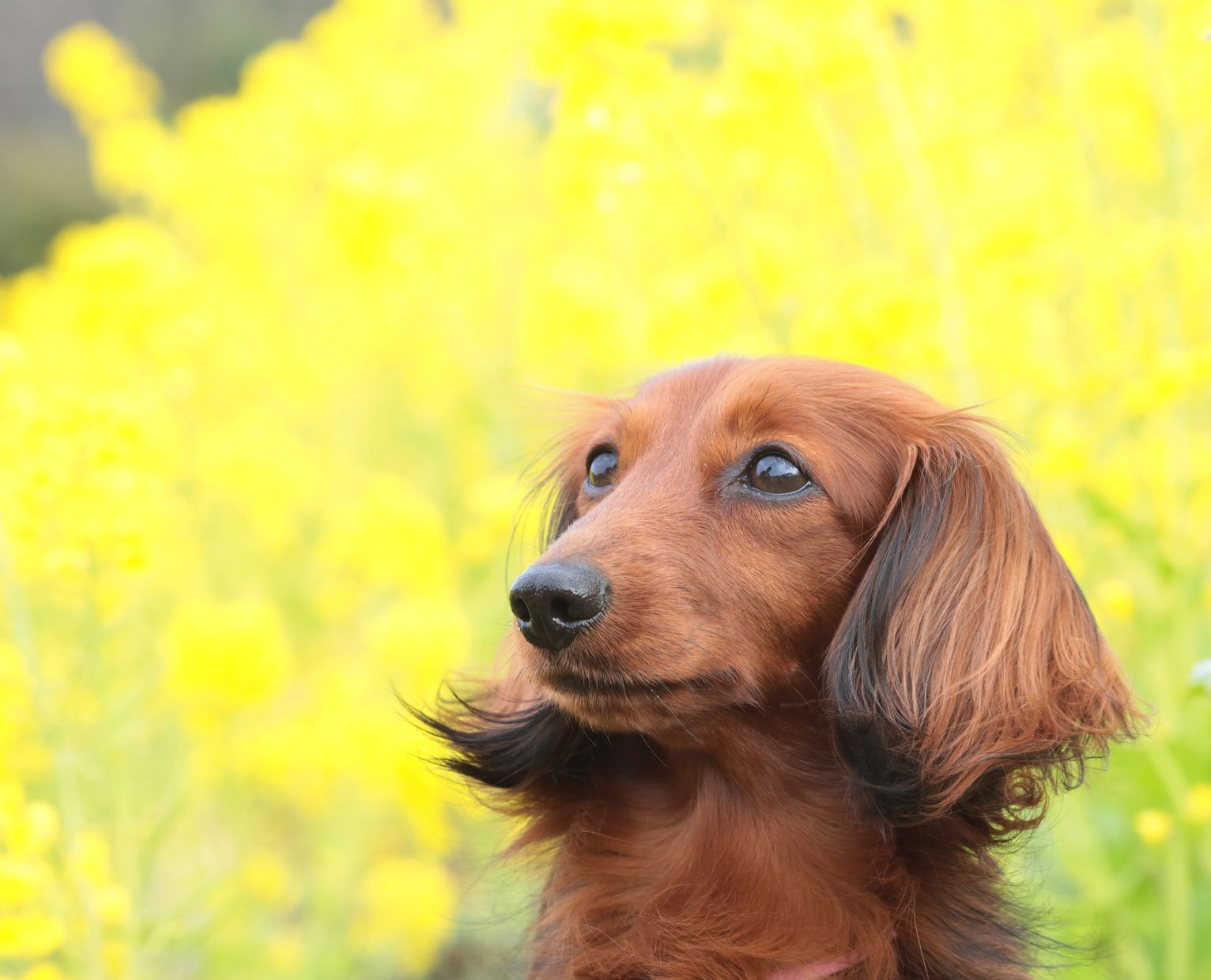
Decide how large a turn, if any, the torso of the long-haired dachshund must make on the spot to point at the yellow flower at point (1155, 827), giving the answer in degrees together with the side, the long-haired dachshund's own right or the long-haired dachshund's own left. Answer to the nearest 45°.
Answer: approximately 180°

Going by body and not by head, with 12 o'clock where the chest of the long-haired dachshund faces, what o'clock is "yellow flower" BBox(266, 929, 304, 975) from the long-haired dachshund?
The yellow flower is roughly at 3 o'clock from the long-haired dachshund.

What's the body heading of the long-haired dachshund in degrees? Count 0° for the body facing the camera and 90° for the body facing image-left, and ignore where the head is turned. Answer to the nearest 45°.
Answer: approximately 45°

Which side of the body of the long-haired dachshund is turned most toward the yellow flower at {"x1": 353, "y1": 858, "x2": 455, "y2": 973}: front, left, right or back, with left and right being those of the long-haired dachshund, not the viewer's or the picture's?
right

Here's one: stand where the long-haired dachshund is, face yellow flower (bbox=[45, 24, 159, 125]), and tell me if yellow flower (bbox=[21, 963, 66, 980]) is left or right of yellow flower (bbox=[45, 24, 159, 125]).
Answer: left

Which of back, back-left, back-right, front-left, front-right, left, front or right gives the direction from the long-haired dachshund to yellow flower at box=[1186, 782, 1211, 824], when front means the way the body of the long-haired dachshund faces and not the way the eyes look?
back

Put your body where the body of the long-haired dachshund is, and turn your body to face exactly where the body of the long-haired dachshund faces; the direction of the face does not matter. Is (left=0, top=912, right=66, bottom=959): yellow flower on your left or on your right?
on your right

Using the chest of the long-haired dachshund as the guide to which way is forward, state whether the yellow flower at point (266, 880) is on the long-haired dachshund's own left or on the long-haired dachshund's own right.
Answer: on the long-haired dachshund's own right
